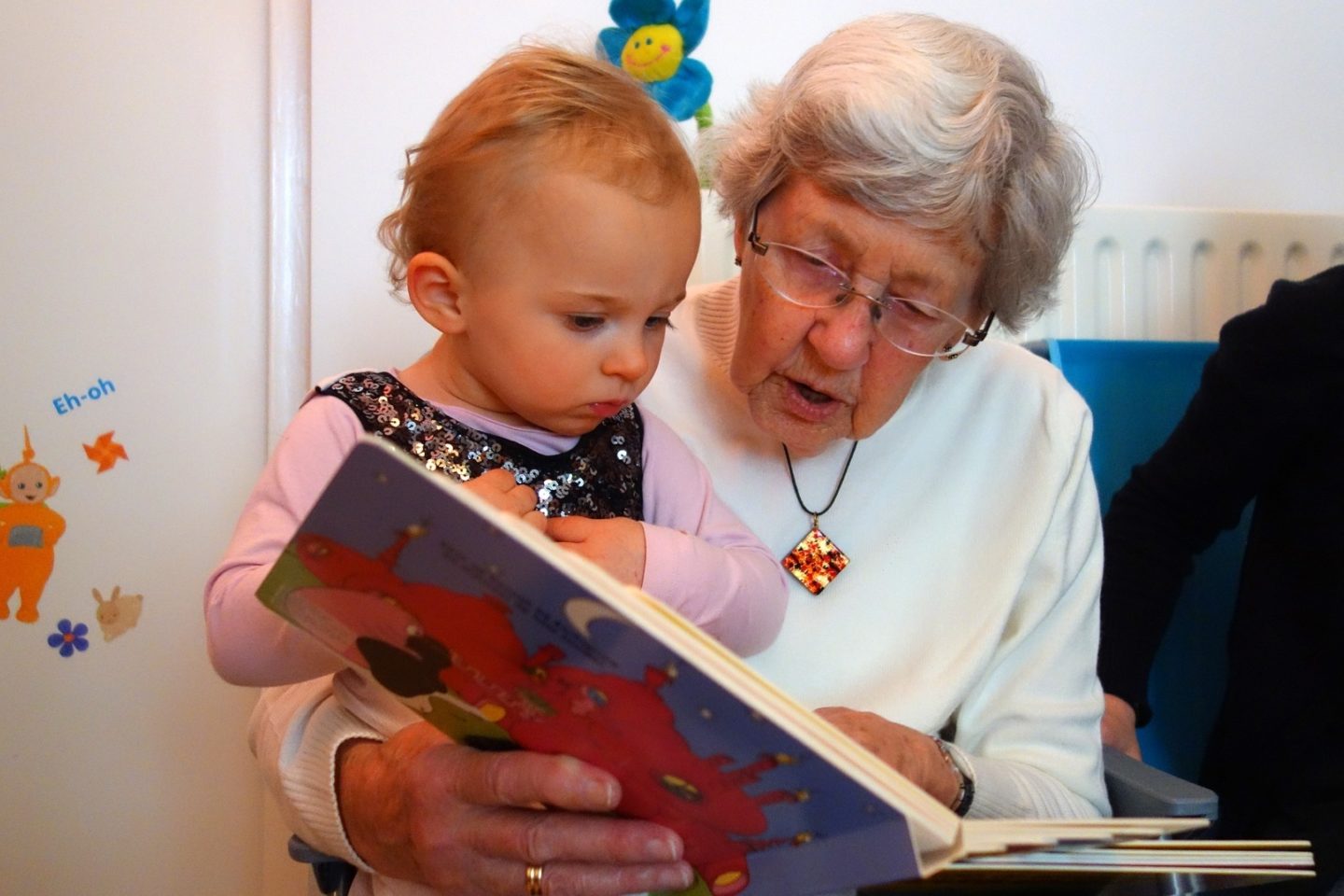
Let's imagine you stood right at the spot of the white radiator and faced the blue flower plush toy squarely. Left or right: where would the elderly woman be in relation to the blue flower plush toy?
left

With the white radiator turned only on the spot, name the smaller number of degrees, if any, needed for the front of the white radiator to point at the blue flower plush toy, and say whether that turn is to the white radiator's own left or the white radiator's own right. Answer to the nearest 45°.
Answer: approximately 45° to the white radiator's own right

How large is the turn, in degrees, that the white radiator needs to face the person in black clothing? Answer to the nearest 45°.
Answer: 0° — it already faces them

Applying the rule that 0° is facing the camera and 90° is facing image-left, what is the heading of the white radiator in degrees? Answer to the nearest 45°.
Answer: approximately 0°
